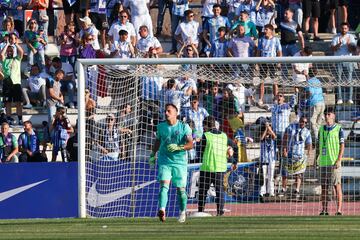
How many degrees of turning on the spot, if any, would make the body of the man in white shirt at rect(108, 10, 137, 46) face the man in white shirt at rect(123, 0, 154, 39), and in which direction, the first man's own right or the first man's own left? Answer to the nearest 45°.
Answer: approximately 135° to the first man's own left

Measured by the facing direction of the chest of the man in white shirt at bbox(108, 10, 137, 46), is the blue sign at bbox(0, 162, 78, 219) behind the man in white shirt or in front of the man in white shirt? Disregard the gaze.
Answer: in front

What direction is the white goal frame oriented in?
toward the camera

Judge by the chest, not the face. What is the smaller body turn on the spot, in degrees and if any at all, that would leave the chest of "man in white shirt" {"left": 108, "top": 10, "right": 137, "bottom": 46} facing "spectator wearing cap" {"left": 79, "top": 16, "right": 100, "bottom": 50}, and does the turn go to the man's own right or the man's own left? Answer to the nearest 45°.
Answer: approximately 135° to the man's own right

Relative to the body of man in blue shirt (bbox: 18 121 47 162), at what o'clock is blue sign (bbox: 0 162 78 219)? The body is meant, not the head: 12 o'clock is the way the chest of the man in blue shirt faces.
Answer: The blue sign is roughly at 12 o'clock from the man in blue shirt.

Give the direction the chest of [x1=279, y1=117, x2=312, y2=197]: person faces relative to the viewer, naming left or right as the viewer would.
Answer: facing the viewer

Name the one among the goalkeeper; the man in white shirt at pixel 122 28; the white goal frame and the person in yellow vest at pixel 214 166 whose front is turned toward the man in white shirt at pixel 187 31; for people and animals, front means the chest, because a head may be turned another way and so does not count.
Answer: the person in yellow vest

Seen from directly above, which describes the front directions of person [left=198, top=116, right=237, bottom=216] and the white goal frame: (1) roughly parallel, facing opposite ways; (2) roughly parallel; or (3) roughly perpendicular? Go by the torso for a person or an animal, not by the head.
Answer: roughly parallel, facing opposite ways

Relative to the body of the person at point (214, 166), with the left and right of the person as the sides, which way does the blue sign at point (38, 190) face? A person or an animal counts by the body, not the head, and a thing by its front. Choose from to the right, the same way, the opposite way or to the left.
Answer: the opposite way

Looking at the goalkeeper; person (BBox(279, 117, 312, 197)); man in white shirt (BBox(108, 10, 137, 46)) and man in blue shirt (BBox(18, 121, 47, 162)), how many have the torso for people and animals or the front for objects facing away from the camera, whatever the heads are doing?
0

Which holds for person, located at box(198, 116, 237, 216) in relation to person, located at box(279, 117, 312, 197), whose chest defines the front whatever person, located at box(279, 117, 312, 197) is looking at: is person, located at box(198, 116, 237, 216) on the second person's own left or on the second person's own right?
on the second person's own right

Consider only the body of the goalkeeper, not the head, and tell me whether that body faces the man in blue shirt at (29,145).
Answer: no

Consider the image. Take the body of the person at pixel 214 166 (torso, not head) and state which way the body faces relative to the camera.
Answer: away from the camera

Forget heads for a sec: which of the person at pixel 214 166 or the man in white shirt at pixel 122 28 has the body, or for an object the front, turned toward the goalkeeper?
the man in white shirt
